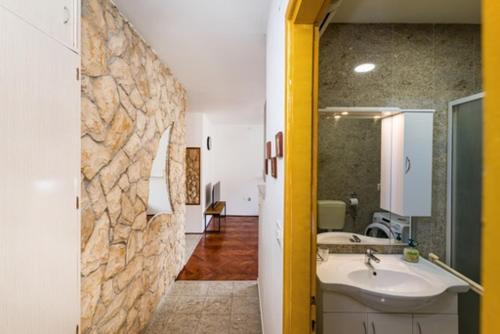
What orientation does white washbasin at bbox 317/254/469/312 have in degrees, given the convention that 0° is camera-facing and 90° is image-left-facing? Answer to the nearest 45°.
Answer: approximately 0°

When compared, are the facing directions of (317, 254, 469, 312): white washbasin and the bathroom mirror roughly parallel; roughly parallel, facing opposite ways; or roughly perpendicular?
roughly parallel

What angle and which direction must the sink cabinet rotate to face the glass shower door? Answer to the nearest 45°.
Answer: approximately 135° to its left

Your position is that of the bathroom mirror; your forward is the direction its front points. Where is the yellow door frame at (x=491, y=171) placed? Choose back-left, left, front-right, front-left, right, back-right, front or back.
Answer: front

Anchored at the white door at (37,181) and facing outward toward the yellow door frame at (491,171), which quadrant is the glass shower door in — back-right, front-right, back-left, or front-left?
front-left

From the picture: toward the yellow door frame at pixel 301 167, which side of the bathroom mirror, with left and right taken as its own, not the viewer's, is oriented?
front

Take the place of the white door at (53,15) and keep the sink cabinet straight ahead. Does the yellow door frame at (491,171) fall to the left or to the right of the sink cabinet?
right

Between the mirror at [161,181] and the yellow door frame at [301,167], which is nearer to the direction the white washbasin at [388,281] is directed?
the yellow door frame

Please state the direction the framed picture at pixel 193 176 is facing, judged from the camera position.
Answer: facing the viewer

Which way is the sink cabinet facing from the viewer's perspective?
toward the camera

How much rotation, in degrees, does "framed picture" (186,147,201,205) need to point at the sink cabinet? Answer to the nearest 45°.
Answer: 0° — it already faces it

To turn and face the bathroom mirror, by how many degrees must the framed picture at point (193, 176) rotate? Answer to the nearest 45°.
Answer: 0° — it already faces it

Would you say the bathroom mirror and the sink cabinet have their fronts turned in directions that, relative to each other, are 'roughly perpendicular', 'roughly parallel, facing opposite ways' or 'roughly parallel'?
roughly parallel
